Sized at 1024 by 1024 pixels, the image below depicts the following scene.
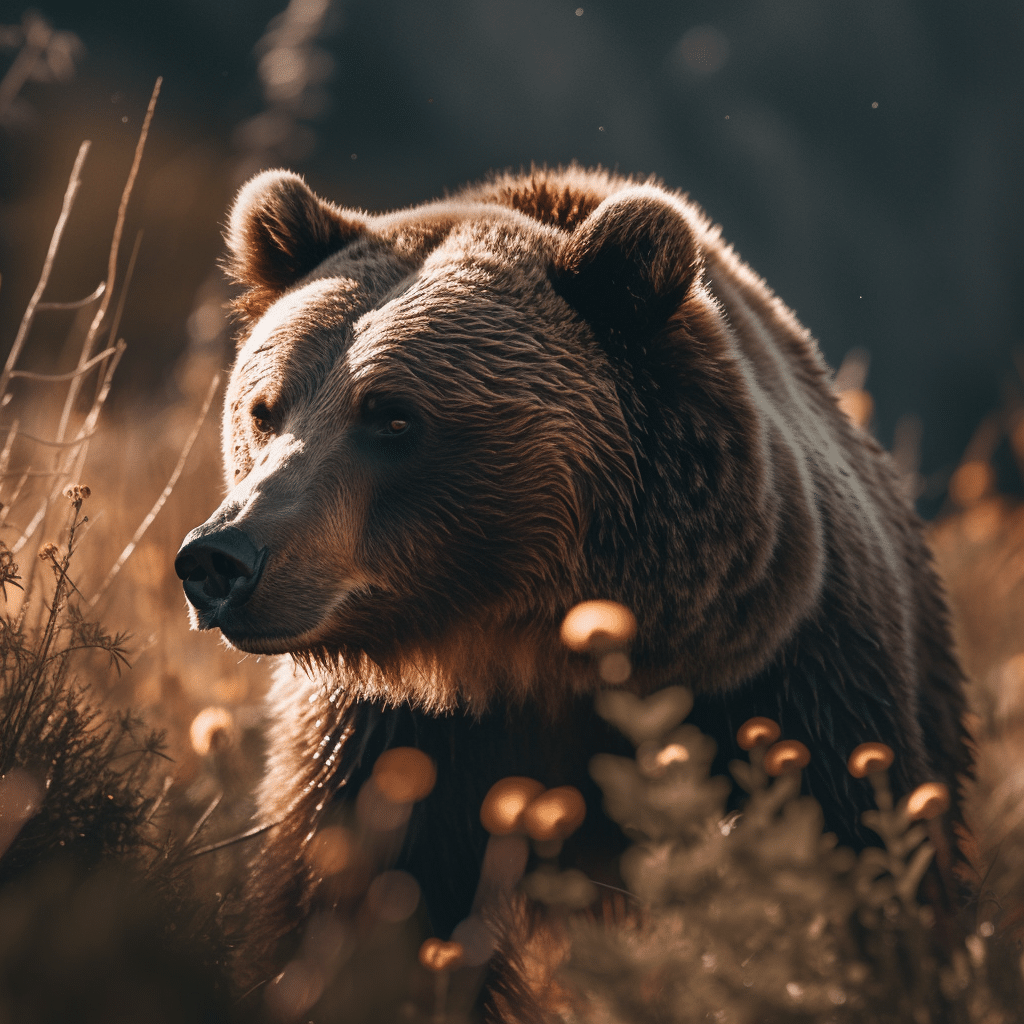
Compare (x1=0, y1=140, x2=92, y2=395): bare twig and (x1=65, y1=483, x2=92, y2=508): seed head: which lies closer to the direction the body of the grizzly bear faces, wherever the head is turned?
the seed head

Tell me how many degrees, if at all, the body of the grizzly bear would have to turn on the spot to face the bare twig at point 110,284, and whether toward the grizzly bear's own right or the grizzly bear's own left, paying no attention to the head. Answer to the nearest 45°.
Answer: approximately 90° to the grizzly bear's own right

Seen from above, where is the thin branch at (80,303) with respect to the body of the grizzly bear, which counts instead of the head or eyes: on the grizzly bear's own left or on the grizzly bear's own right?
on the grizzly bear's own right

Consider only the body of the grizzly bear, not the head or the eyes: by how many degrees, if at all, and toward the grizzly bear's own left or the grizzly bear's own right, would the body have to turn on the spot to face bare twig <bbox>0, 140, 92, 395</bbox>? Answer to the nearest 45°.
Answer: approximately 45° to the grizzly bear's own right

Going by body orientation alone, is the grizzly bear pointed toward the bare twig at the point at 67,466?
no

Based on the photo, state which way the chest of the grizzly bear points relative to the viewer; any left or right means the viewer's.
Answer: facing the viewer and to the left of the viewer
